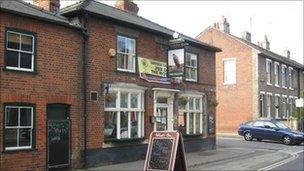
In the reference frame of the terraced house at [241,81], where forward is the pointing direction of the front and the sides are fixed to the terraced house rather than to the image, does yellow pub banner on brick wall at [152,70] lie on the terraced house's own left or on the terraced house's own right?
on the terraced house's own right

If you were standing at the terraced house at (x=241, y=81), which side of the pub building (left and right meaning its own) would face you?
left

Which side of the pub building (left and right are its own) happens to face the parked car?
left

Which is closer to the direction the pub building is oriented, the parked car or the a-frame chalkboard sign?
the a-frame chalkboard sign

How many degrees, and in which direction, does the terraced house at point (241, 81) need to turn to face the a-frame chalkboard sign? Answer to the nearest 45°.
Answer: approximately 45° to its right

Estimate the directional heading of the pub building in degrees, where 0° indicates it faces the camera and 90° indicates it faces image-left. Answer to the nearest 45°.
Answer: approximately 315°

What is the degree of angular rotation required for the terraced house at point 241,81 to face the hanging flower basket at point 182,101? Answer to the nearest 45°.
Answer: approximately 45° to its right
